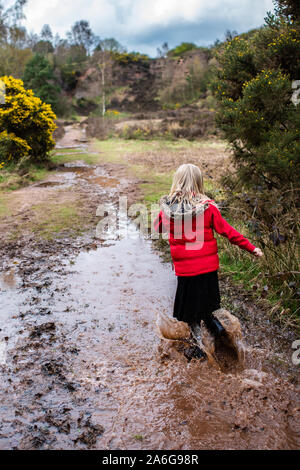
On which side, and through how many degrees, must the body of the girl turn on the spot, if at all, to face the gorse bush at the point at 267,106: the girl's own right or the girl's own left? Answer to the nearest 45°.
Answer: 0° — they already face it

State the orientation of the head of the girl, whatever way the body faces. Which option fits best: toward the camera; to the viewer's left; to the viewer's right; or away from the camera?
away from the camera

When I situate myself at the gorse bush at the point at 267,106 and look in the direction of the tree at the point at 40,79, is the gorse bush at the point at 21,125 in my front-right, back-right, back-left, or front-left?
front-left

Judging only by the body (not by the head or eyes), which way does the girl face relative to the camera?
away from the camera

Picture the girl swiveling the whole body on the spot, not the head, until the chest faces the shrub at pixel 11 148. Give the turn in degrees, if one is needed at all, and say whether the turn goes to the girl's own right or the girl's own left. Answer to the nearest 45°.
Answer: approximately 45° to the girl's own left

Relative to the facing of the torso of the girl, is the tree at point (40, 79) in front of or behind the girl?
in front
